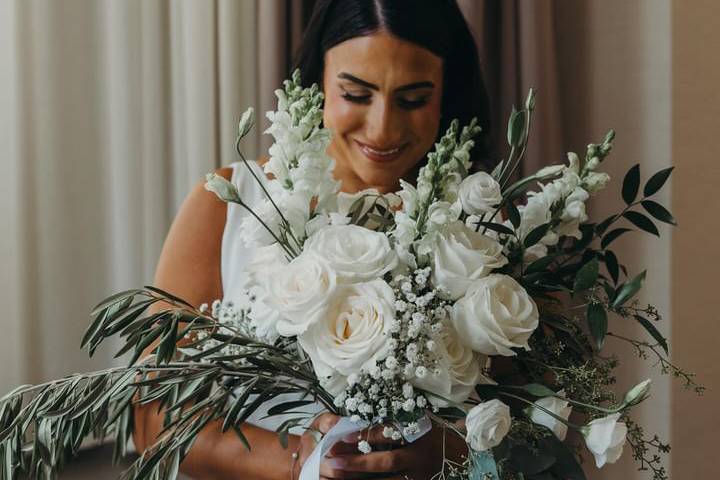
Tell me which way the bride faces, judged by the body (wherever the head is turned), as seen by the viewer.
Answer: toward the camera
